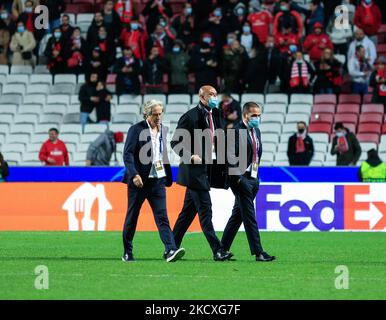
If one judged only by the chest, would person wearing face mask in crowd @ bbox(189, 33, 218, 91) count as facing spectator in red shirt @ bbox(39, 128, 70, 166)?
no

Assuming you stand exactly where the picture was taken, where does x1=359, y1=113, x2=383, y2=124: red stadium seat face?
facing the viewer

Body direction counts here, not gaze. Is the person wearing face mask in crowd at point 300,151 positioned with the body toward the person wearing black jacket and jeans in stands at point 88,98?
no

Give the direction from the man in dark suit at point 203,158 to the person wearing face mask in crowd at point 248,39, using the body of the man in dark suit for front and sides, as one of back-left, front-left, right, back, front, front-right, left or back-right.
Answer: back-left

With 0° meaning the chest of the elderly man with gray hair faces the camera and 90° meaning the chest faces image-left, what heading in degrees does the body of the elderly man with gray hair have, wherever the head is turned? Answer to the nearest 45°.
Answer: approximately 315°

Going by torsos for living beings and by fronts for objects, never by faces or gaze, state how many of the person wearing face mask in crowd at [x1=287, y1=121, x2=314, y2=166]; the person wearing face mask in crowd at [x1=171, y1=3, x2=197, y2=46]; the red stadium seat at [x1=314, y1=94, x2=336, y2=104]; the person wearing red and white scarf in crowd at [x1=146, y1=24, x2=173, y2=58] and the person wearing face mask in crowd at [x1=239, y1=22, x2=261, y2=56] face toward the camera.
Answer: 5

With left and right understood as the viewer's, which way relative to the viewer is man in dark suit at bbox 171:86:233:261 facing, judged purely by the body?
facing the viewer and to the right of the viewer

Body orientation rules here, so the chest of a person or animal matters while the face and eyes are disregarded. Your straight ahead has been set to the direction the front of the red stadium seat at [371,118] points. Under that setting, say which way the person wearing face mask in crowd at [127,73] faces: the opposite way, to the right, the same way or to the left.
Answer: the same way

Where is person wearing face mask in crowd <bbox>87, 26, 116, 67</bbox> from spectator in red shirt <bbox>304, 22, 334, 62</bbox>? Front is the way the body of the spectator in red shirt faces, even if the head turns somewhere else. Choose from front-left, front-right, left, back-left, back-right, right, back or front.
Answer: right

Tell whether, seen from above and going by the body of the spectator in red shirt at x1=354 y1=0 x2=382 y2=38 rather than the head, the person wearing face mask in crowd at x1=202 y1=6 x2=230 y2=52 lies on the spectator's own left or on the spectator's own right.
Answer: on the spectator's own right

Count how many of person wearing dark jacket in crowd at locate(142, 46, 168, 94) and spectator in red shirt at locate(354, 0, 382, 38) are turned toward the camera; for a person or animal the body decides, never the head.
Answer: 2

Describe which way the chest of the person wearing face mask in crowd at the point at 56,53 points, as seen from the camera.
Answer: toward the camera

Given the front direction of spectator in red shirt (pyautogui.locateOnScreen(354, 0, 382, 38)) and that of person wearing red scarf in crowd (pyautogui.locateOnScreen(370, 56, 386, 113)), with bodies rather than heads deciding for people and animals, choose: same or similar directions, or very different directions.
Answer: same or similar directions
